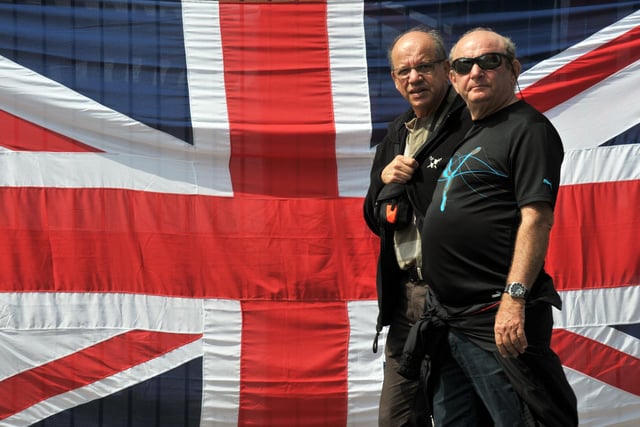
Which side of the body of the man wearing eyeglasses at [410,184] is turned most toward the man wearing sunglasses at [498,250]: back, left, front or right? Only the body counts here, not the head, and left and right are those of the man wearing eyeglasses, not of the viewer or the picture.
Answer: left

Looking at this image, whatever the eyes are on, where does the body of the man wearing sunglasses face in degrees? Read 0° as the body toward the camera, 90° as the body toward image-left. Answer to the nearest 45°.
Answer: approximately 45°

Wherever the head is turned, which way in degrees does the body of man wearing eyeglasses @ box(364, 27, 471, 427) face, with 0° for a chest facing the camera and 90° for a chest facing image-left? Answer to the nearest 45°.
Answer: approximately 45°

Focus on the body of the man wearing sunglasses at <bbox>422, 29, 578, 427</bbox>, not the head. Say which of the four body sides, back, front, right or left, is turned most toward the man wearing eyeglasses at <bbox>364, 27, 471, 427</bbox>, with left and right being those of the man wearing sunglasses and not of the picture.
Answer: right

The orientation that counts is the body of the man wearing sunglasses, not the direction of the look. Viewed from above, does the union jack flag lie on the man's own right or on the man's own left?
on the man's own right
